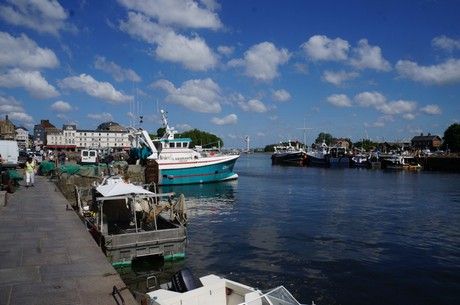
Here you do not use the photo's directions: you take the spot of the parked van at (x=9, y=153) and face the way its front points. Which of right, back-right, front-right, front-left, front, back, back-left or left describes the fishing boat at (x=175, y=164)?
right

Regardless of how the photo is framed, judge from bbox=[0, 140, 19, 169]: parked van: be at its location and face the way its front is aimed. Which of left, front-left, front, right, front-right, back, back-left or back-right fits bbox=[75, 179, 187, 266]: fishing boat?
back

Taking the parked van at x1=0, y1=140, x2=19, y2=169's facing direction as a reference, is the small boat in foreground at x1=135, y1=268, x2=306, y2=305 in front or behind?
behind

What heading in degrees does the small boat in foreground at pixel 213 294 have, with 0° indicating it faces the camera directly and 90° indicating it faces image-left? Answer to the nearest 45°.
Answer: approximately 315°

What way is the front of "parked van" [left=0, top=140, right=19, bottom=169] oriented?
away from the camera

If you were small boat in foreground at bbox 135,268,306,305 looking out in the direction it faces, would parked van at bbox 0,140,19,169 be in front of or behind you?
behind
